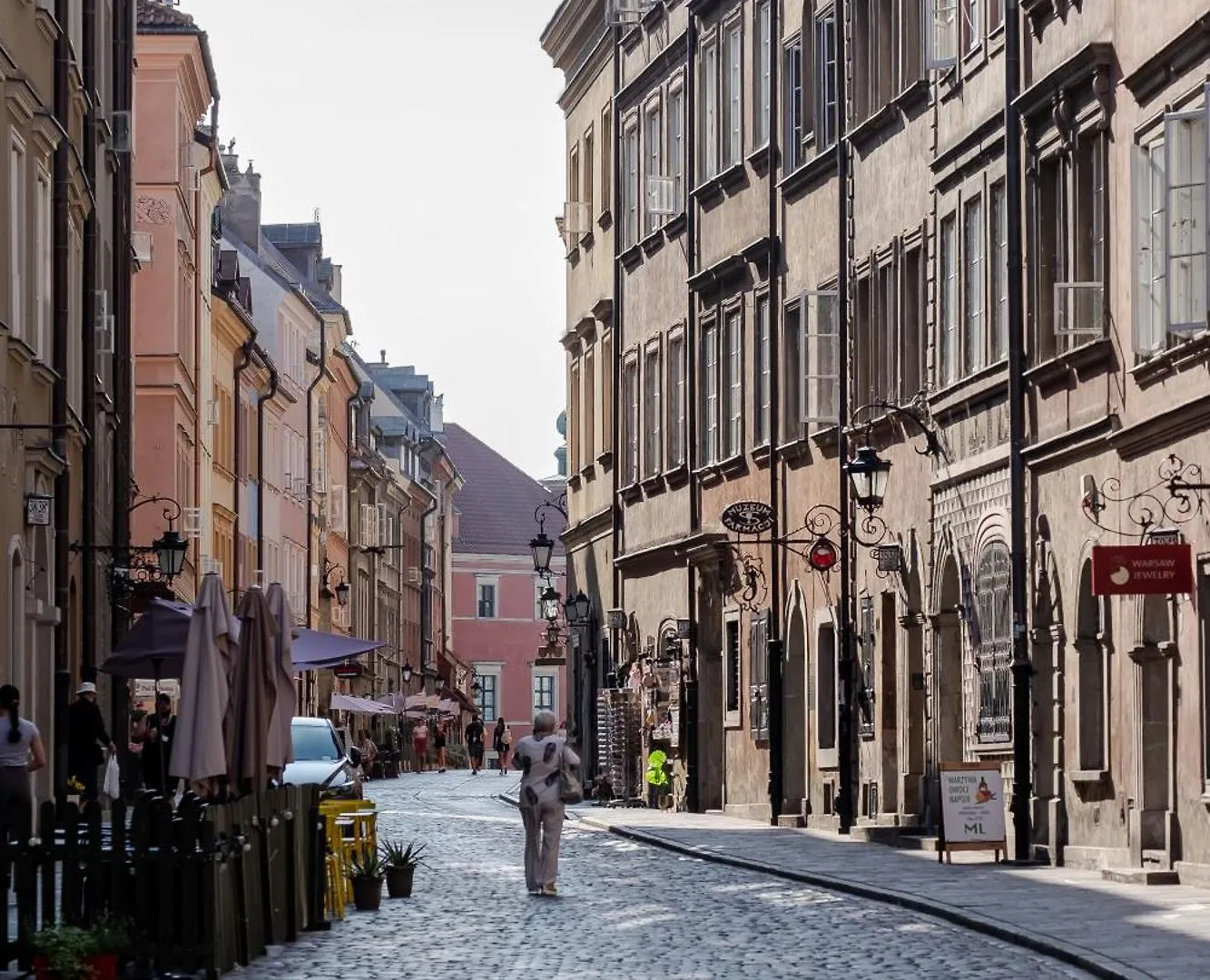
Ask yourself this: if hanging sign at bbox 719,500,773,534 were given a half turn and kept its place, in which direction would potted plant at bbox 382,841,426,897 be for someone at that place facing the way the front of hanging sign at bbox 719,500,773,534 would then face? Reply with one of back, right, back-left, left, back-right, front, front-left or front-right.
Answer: back

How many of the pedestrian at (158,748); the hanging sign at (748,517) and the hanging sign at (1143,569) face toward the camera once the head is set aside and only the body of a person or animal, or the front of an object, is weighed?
3

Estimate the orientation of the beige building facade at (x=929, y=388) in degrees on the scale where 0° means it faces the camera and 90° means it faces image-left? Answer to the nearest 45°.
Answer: approximately 45°

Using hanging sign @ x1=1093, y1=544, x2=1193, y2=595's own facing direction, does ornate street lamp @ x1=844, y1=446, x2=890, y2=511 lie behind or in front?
behind

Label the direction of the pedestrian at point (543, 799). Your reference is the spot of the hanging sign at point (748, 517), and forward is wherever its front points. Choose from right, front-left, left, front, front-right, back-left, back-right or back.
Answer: front

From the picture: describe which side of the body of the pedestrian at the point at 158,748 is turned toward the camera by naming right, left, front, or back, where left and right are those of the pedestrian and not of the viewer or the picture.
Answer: front

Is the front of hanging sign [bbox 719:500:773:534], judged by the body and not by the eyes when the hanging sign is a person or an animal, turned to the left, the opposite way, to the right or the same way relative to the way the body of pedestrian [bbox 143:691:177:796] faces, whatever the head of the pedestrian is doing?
the same way

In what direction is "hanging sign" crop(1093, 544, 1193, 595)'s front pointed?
toward the camera

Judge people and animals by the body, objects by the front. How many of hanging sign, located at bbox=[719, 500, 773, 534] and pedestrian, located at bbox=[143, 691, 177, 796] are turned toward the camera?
2
